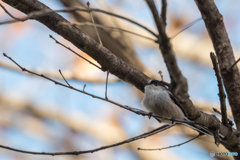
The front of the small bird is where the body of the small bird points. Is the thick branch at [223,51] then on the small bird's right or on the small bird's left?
on the small bird's left

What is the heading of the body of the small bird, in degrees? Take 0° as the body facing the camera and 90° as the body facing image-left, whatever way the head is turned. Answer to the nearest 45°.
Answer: approximately 45°

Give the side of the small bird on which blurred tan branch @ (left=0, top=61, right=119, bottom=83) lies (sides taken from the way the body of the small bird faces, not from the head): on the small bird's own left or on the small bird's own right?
on the small bird's own right
